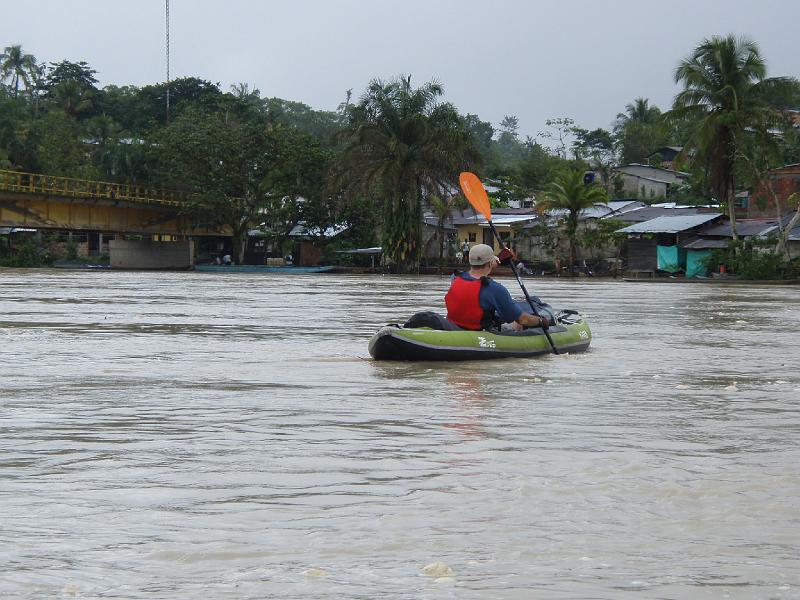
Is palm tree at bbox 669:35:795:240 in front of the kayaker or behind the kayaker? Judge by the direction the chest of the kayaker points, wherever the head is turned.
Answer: in front

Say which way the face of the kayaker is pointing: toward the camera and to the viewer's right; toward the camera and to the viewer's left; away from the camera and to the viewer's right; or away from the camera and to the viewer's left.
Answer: away from the camera and to the viewer's right

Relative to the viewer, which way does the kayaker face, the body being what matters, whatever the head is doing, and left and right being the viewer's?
facing away from the viewer and to the right of the viewer
